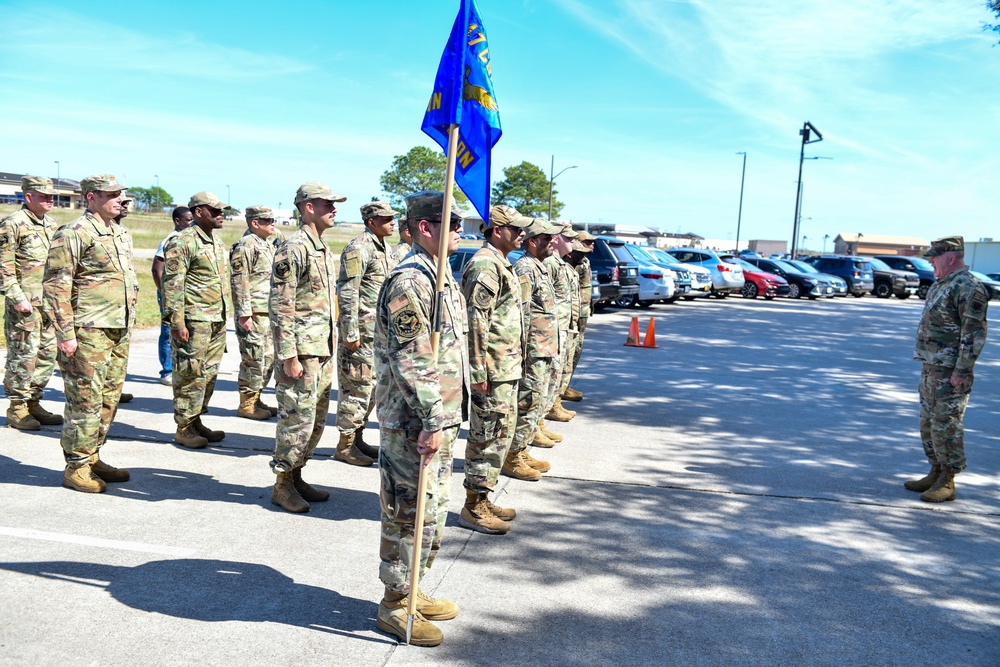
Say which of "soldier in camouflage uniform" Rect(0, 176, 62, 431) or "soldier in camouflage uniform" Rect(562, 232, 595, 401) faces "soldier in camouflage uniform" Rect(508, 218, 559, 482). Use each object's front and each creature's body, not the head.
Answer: "soldier in camouflage uniform" Rect(0, 176, 62, 431)

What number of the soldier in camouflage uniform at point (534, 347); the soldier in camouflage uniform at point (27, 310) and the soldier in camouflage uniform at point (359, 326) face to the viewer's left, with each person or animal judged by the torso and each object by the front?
0

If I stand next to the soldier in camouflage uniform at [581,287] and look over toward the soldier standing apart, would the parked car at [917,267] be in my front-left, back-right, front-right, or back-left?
back-left

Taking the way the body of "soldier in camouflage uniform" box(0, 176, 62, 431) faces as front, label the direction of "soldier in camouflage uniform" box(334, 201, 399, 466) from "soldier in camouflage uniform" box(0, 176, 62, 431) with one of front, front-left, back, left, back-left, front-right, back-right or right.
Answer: front

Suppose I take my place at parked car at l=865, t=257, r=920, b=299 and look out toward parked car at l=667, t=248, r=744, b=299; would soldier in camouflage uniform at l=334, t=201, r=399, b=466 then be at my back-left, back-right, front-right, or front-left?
front-left

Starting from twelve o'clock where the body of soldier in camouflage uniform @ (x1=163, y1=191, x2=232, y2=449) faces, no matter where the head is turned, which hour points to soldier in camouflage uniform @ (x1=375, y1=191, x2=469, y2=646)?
soldier in camouflage uniform @ (x1=375, y1=191, x2=469, y2=646) is roughly at 1 o'clock from soldier in camouflage uniform @ (x1=163, y1=191, x2=232, y2=449).

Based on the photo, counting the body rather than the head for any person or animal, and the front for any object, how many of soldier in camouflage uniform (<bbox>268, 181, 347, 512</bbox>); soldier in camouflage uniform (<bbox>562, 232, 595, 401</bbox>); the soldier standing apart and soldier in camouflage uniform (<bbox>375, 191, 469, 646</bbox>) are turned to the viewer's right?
3

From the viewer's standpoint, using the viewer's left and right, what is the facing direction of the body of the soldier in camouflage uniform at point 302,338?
facing to the right of the viewer

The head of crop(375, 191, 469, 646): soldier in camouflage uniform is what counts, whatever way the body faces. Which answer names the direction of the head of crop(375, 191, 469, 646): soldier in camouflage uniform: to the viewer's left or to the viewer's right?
to the viewer's right

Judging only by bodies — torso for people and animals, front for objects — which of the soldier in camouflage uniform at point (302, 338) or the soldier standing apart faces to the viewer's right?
the soldier in camouflage uniform

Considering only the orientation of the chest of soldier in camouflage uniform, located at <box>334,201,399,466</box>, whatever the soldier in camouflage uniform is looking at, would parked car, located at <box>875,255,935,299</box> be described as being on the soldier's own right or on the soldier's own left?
on the soldier's own left

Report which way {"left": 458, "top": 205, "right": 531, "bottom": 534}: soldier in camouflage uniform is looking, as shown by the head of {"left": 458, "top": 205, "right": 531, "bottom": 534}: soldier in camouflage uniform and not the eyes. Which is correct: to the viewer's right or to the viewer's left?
to the viewer's right

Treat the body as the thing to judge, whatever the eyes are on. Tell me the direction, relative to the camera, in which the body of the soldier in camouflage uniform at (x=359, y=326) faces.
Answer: to the viewer's right

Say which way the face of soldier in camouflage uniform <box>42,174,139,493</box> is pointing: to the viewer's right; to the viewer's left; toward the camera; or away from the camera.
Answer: to the viewer's right

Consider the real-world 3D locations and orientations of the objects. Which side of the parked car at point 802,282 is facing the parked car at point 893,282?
left
